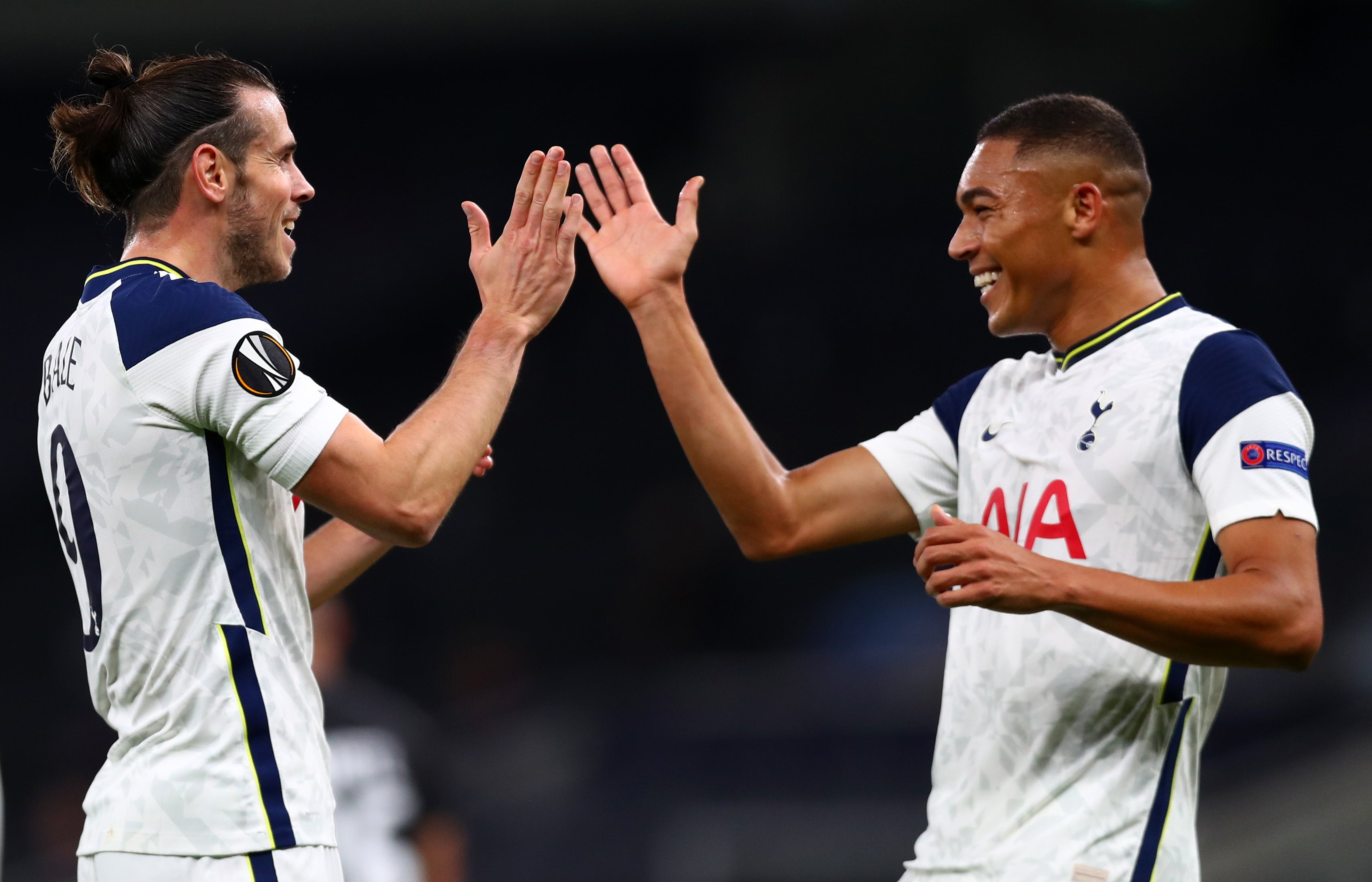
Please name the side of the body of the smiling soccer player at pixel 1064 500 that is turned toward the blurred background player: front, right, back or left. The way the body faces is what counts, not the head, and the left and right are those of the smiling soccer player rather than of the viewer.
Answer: right

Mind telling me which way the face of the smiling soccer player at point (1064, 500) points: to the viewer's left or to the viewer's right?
to the viewer's left

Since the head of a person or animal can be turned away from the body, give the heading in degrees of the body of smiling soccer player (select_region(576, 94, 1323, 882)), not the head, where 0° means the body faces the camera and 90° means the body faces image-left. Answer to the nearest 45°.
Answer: approximately 45°

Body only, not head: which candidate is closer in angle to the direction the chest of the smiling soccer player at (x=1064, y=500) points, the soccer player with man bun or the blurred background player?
the soccer player with man bun

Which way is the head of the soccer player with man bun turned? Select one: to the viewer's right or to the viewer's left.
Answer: to the viewer's right

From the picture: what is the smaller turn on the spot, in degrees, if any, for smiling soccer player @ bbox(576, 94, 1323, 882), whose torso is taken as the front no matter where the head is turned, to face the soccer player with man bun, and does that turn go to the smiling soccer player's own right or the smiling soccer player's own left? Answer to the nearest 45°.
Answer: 0° — they already face them
